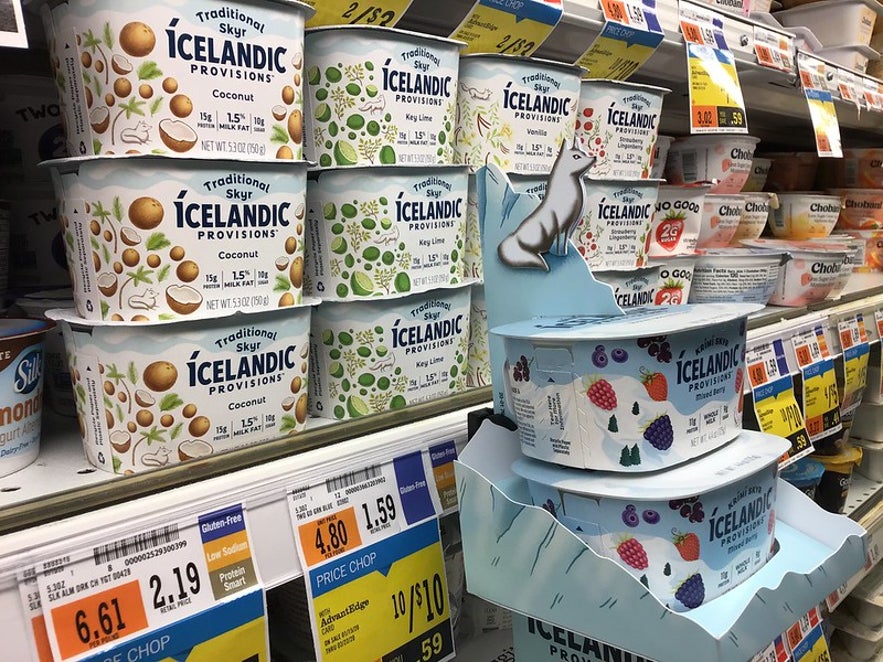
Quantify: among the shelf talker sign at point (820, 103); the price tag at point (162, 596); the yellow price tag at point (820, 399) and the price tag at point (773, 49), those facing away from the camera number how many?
0

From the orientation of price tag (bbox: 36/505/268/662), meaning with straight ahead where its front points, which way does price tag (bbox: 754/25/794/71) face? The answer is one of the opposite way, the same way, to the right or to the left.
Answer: the same way

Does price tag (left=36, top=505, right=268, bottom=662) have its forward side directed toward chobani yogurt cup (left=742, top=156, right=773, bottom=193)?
no

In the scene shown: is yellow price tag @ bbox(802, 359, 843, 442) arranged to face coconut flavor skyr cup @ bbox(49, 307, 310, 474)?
no

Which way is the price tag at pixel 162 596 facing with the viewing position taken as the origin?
facing the viewer
